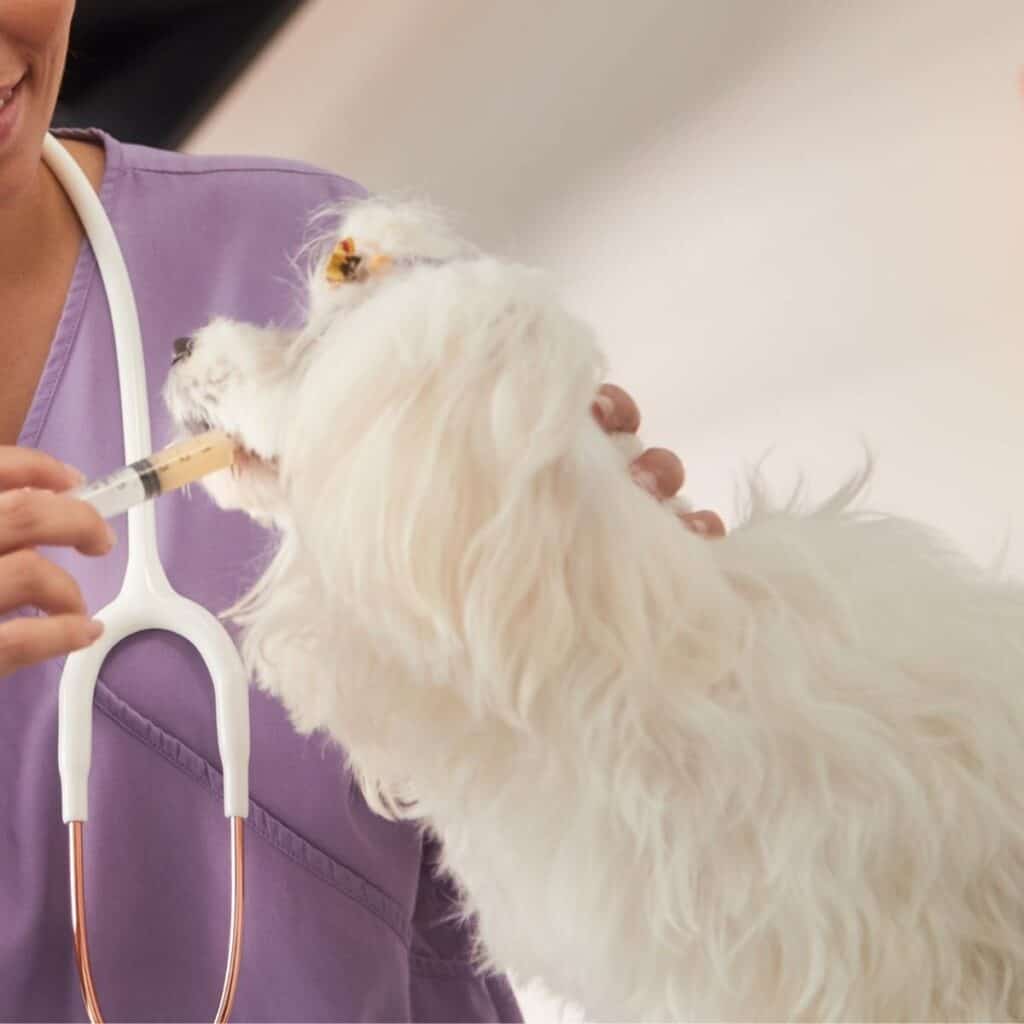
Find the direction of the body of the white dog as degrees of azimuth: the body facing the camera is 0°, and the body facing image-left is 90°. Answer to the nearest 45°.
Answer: approximately 90°
